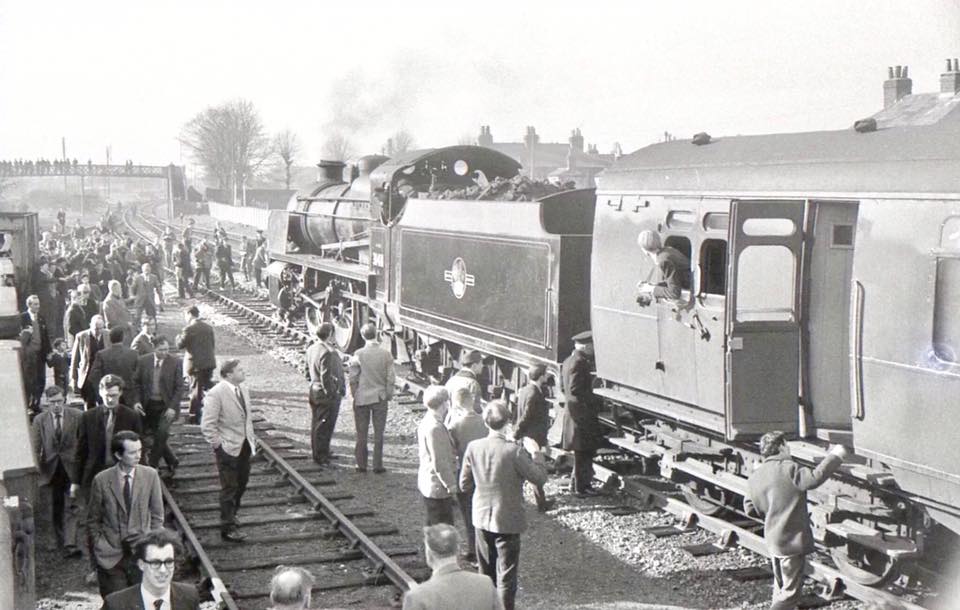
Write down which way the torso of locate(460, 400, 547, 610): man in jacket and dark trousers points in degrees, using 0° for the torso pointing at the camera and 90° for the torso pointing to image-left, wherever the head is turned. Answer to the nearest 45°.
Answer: approximately 180°

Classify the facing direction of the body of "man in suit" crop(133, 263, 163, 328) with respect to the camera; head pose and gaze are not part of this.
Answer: toward the camera

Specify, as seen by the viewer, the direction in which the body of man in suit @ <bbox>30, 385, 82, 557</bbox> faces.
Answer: toward the camera

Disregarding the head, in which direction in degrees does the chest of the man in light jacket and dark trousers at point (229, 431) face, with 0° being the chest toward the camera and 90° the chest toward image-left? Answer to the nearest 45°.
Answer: approximately 315°

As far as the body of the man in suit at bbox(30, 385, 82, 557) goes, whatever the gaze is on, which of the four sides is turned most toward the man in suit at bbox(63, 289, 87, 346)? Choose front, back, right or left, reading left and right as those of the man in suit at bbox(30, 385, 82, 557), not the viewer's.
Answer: back

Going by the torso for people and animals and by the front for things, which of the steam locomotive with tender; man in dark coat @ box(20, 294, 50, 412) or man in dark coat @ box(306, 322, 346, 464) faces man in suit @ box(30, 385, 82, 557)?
man in dark coat @ box(20, 294, 50, 412)

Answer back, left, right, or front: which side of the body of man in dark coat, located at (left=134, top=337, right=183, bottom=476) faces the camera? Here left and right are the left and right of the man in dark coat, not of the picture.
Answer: front

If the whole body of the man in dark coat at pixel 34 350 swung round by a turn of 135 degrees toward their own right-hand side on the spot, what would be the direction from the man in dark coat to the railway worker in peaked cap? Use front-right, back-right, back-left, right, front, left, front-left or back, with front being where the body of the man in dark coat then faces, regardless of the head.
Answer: back

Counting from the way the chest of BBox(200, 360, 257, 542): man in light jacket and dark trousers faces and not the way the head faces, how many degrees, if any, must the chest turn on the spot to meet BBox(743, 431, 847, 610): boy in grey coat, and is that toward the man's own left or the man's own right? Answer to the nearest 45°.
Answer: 0° — they already face them

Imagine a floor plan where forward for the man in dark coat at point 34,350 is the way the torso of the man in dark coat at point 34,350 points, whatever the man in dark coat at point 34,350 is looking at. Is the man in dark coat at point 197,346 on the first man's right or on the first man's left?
on the first man's left

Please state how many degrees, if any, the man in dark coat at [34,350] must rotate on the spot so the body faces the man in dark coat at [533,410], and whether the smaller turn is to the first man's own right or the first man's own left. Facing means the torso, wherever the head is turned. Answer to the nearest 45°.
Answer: approximately 45° to the first man's own left

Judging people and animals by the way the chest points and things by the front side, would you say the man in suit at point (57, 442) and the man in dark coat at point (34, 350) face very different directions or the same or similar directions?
same or similar directions

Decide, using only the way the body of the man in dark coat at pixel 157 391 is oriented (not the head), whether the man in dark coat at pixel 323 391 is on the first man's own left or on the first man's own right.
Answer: on the first man's own left

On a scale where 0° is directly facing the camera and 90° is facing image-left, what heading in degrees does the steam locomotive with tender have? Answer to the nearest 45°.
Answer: approximately 135°

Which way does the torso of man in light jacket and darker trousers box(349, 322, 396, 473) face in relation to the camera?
away from the camera

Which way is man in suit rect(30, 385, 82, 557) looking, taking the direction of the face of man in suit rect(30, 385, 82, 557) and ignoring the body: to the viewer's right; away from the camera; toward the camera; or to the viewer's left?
toward the camera
